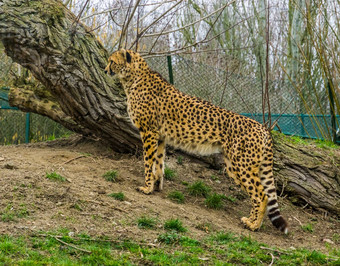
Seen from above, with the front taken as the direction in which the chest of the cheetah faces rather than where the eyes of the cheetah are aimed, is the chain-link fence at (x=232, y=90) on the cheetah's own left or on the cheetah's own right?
on the cheetah's own right

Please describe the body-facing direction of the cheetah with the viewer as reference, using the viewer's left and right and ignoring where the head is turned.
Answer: facing to the left of the viewer
